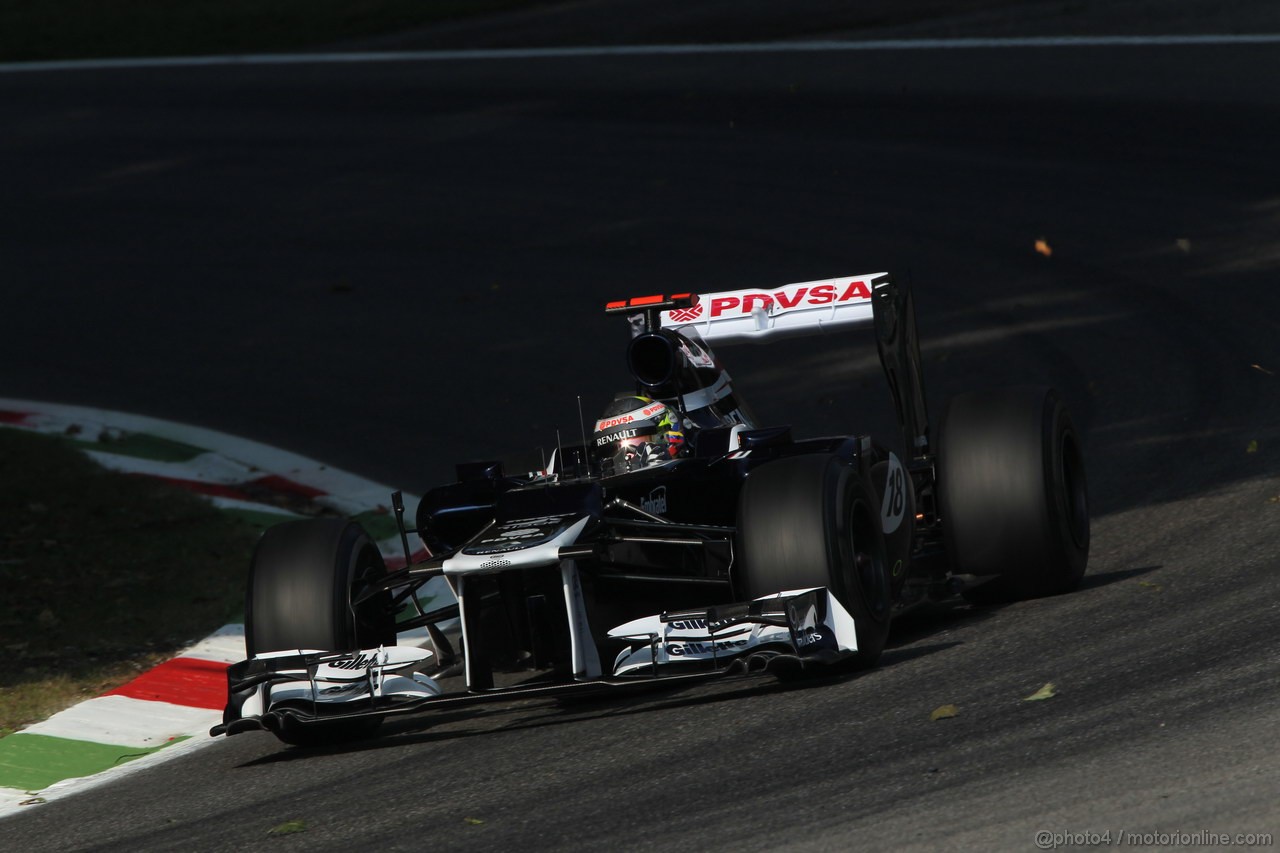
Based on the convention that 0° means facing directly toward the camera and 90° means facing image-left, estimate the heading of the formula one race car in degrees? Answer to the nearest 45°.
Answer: approximately 0°
